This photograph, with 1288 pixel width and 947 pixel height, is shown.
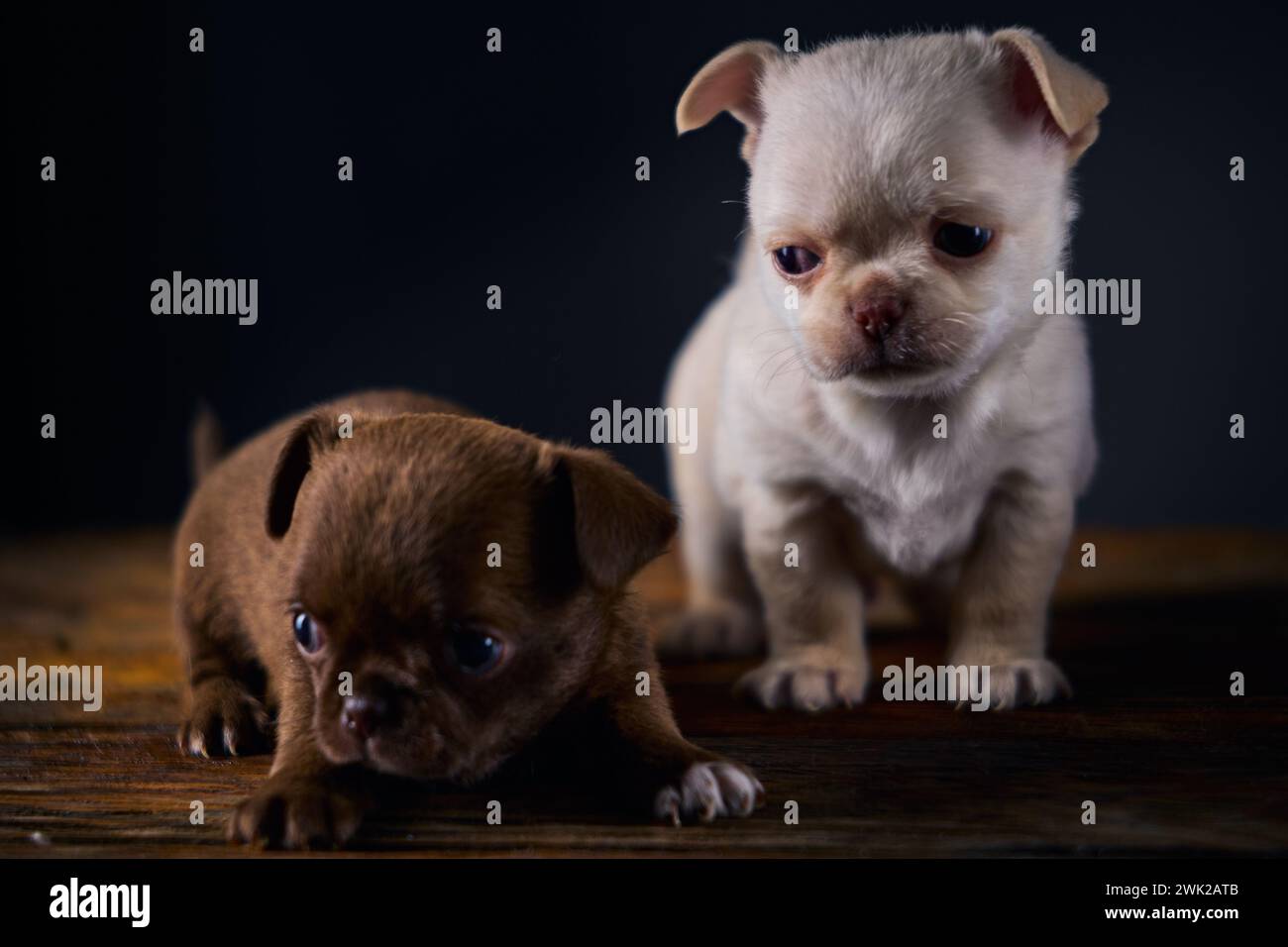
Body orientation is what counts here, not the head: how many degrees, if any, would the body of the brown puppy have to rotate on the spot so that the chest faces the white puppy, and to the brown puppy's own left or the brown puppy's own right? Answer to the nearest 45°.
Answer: approximately 135° to the brown puppy's own left

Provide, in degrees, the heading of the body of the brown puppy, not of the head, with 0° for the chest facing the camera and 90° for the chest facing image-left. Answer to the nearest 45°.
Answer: approximately 0°

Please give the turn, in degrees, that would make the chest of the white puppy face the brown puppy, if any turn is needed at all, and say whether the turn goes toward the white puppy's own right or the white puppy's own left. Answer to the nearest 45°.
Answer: approximately 45° to the white puppy's own right

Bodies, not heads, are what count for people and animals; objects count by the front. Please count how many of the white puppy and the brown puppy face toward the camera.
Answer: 2

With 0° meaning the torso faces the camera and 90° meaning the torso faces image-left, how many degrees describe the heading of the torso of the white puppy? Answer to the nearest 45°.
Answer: approximately 0°
